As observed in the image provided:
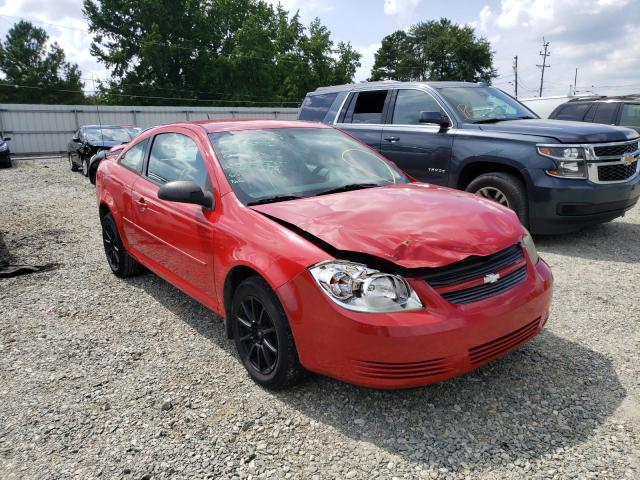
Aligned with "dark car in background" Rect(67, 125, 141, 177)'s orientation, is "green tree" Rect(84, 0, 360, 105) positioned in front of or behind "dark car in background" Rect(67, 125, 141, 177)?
behind

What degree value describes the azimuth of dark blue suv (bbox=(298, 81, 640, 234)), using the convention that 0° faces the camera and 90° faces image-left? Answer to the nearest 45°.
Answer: approximately 315°

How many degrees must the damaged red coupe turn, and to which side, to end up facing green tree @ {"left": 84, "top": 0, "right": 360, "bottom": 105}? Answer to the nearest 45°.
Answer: approximately 135° to its left

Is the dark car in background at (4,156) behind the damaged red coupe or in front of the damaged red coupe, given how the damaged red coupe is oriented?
behind

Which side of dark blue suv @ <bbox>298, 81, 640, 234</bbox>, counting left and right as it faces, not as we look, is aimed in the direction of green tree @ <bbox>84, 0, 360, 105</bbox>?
back

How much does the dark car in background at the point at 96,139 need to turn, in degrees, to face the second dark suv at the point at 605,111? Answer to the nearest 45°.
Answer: approximately 90° to its left

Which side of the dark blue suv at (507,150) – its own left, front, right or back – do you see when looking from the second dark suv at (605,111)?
left

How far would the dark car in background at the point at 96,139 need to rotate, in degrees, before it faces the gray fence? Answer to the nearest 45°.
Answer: approximately 135° to its right

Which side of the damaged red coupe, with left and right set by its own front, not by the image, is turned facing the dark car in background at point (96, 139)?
back
